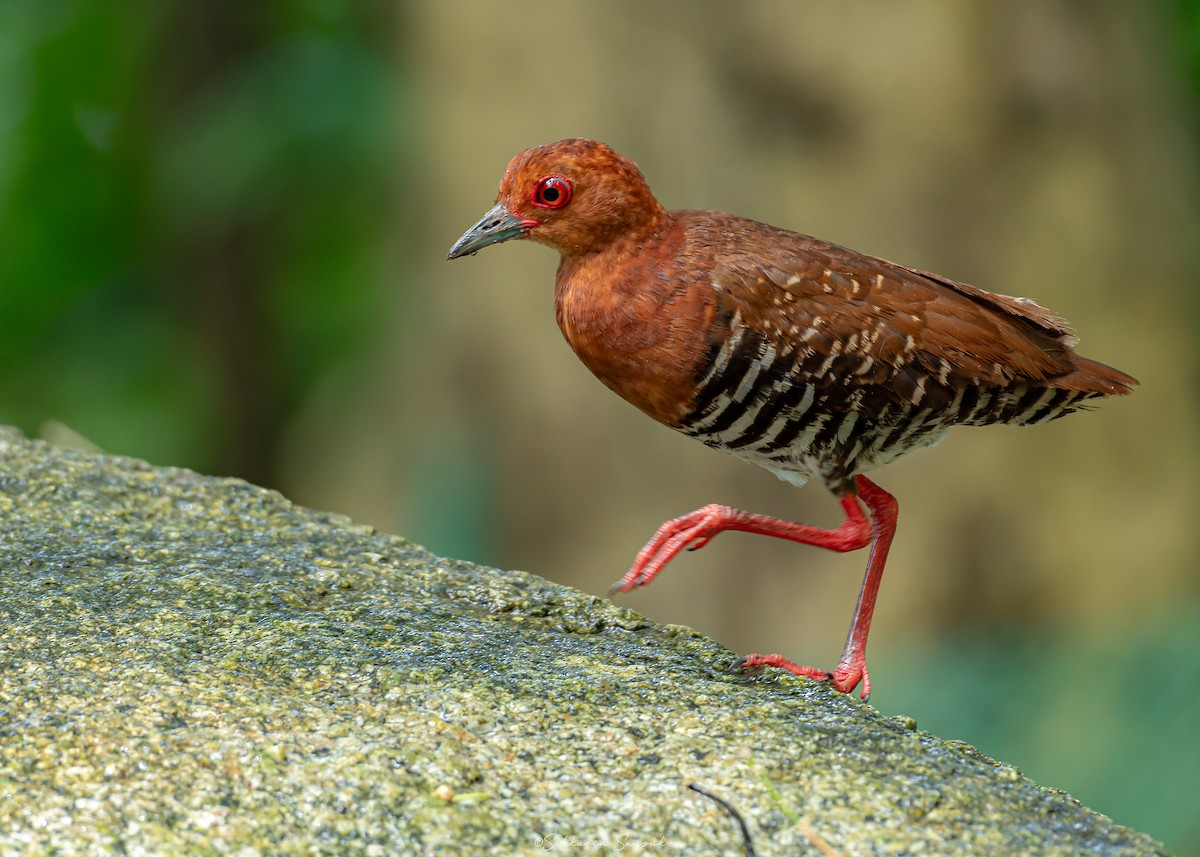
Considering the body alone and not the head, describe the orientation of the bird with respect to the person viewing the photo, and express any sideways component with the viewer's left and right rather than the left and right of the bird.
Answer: facing to the left of the viewer
